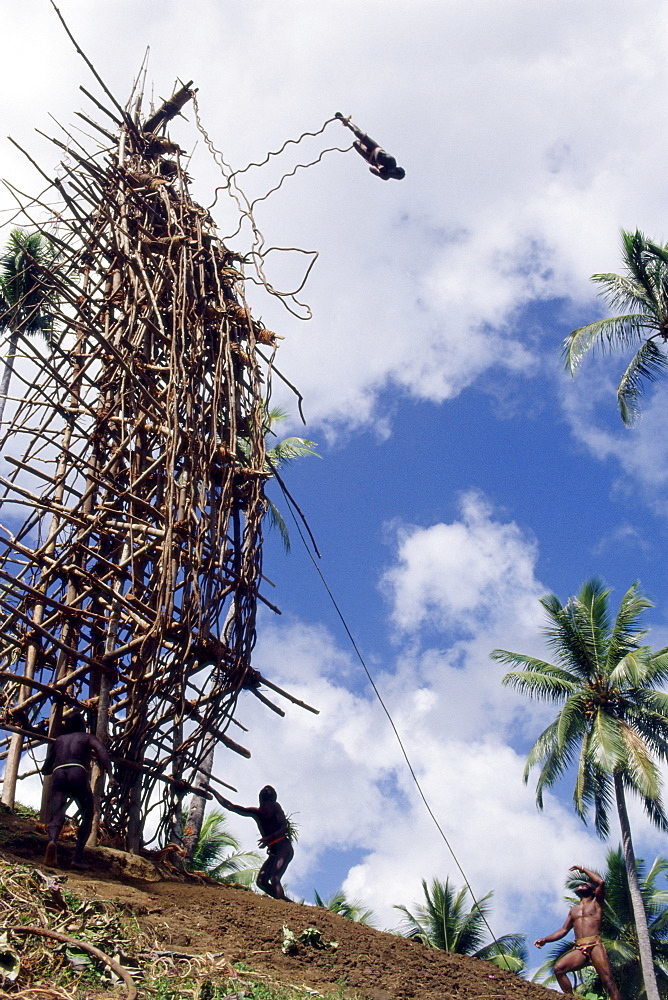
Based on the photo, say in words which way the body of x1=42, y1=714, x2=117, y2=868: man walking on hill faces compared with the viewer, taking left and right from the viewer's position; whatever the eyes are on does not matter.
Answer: facing away from the viewer

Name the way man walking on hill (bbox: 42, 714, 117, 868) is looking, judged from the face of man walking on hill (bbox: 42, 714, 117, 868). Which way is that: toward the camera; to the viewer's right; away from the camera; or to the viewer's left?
away from the camera

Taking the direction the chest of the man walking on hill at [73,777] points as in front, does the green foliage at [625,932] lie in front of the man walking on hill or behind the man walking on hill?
in front

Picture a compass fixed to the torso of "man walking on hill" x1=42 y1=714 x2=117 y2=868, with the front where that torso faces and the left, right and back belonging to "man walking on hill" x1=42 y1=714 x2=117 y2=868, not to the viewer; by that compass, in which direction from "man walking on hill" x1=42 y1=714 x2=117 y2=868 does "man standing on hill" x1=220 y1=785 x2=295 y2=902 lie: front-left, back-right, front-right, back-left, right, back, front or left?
front-right

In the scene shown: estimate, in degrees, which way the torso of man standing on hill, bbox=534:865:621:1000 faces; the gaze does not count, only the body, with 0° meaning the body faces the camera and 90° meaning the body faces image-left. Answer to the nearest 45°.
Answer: approximately 45°
